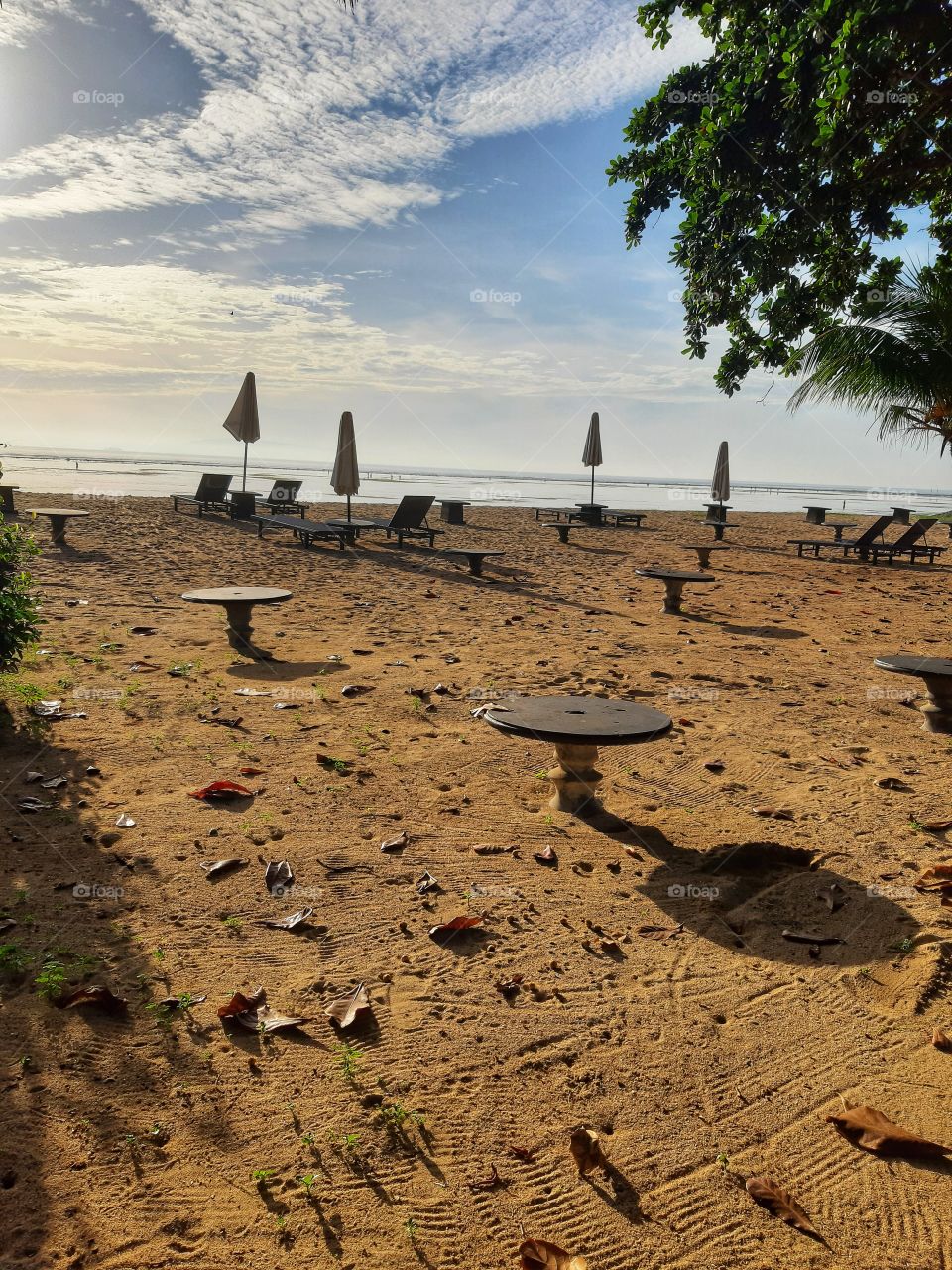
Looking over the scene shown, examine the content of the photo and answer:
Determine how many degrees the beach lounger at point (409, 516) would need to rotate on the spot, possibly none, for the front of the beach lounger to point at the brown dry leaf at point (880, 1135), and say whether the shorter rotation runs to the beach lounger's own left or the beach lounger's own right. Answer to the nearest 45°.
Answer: approximately 135° to the beach lounger's own left

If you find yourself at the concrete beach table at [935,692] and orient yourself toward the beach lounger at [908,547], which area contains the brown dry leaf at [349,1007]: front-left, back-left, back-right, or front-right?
back-left

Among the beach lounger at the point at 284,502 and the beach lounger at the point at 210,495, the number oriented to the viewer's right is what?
0

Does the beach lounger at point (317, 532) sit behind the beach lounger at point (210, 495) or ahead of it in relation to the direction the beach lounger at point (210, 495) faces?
behind

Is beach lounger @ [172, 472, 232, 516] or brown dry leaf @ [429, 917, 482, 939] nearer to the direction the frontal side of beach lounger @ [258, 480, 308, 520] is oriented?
the beach lounger

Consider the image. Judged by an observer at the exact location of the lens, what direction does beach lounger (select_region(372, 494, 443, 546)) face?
facing away from the viewer and to the left of the viewer

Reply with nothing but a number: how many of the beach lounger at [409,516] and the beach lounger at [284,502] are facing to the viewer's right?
0

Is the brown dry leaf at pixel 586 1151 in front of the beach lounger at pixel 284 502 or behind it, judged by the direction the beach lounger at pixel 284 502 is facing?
behind

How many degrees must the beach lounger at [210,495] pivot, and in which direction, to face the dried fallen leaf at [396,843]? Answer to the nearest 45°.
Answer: approximately 135° to its left

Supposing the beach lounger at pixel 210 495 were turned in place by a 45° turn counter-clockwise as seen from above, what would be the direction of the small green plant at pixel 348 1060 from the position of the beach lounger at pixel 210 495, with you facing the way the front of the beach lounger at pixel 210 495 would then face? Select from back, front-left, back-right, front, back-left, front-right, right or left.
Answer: left
